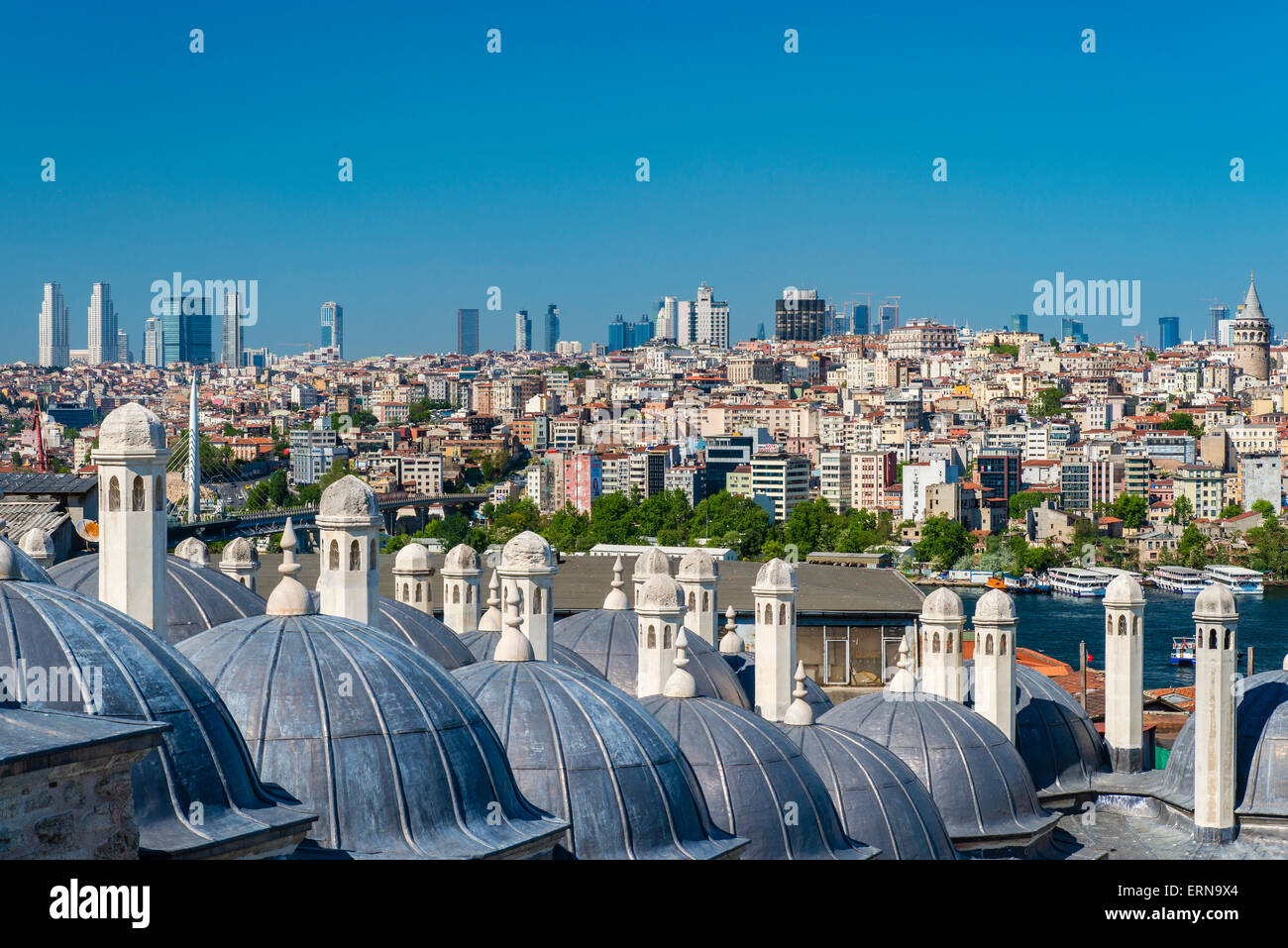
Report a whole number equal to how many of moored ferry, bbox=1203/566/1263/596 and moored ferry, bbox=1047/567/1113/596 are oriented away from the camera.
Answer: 0

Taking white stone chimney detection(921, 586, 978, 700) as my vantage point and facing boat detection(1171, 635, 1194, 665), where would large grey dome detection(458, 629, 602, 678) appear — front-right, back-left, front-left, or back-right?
back-left
